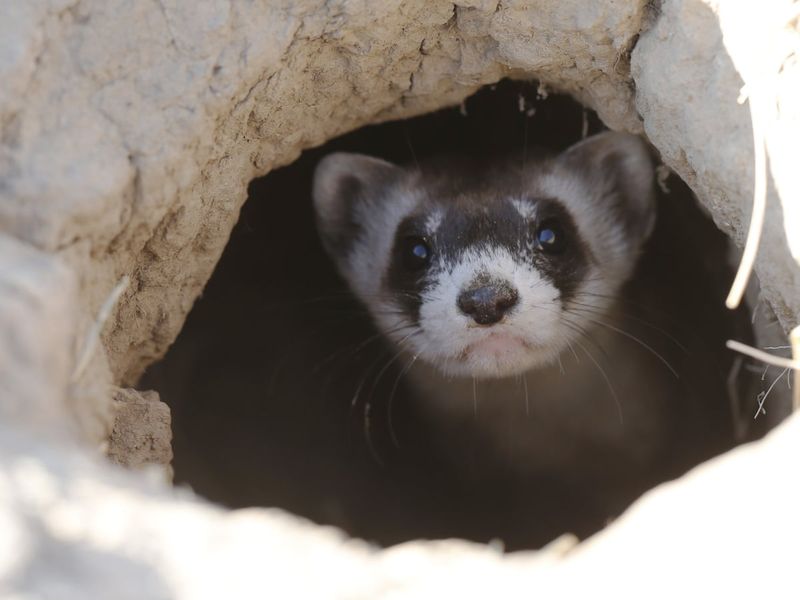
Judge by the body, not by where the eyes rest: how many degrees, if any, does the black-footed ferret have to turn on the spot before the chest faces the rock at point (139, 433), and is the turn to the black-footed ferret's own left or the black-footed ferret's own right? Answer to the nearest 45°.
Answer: approximately 45° to the black-footed ferret's own right

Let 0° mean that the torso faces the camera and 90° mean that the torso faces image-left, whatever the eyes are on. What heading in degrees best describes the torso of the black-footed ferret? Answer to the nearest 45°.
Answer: approximately 0°
